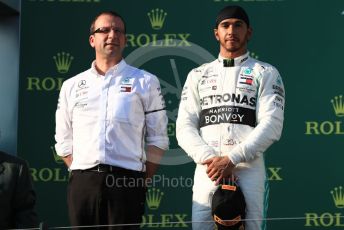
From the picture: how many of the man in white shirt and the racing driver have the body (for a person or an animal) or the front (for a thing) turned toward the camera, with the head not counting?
2

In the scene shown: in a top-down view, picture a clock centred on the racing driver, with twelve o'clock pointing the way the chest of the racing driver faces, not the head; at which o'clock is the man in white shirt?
The man in white shirt is roughly at 3 o'clock from the racing driver.

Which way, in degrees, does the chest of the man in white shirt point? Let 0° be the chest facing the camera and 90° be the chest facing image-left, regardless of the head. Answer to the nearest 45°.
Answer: approximately 0°

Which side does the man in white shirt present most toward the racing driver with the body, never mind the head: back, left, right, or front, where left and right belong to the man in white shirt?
left
